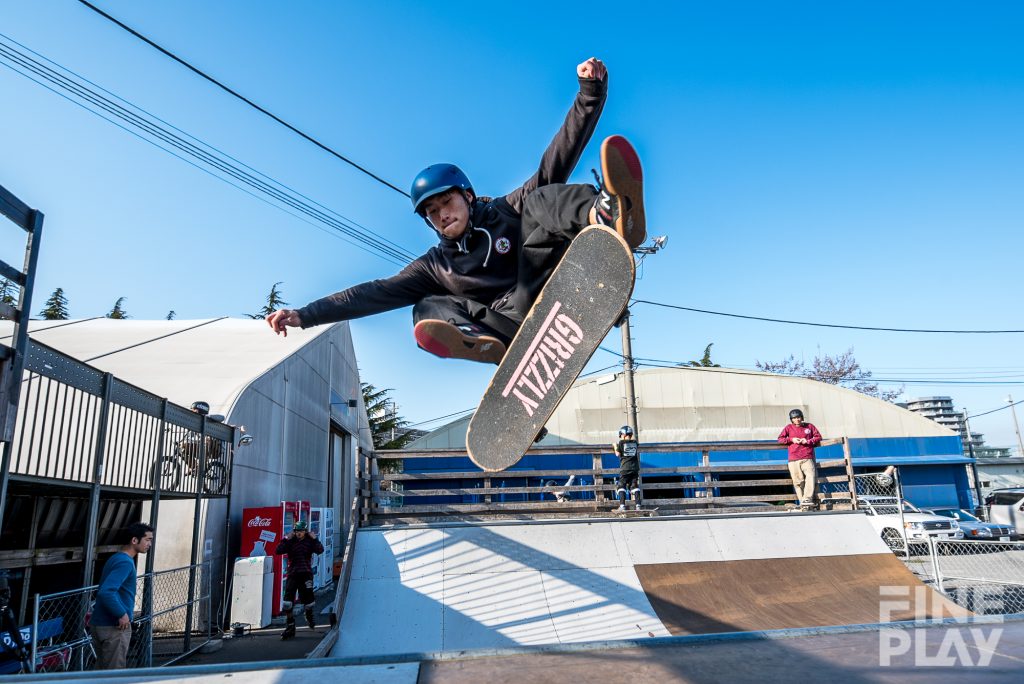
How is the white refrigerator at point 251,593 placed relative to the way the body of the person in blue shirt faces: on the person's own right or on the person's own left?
on the person's own left

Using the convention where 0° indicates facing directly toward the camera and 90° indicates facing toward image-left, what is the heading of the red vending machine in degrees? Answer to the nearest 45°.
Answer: approximately 315°

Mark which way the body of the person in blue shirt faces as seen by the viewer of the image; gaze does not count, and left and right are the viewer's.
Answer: facing to the right of the viewer

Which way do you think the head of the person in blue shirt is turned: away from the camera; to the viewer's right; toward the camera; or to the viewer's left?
to the viewer's right

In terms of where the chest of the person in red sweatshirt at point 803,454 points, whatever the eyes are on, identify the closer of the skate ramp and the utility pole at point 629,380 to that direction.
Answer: the skate ramp

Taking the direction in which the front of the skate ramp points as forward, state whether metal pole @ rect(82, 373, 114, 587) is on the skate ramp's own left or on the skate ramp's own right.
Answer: on the skate ramp's own right

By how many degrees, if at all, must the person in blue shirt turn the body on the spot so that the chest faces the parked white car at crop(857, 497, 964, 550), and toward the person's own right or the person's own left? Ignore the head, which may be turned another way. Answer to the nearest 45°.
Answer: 0° — they already face it

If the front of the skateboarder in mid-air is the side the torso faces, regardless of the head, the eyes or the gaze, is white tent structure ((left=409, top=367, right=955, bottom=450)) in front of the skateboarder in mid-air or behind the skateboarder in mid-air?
behind

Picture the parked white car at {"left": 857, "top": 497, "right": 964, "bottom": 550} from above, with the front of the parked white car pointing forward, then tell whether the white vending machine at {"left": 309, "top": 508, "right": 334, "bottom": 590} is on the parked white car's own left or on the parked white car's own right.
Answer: on the parked white car's own right

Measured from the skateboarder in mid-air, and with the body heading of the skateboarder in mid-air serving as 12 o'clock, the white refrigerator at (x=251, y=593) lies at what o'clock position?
The white refrigerator is roughly at 5 o'clock from the skateboarder in mid-air.
